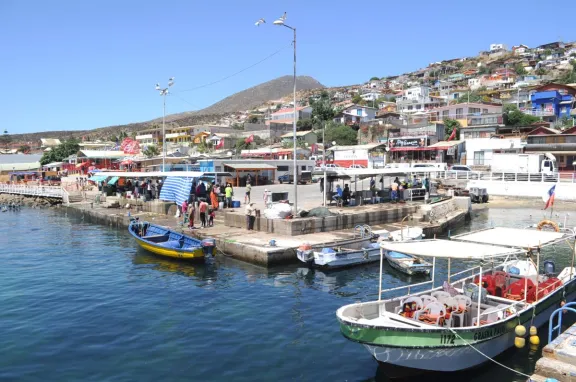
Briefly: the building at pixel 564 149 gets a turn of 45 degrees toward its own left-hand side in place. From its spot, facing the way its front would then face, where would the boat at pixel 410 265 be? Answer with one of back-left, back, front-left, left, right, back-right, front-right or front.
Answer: front-right

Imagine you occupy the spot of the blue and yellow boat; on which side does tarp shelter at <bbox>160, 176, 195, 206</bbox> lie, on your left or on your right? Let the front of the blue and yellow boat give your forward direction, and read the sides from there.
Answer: on your right

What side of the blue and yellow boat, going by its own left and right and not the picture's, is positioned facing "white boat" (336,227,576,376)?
back

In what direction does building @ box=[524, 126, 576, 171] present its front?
toward the camera

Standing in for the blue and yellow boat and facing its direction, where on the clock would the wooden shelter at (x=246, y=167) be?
The wooden shelter is roughly at 2 o'clock from the blue and yellow boat.

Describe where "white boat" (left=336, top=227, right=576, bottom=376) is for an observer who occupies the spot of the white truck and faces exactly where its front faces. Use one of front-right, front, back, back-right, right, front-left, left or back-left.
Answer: right

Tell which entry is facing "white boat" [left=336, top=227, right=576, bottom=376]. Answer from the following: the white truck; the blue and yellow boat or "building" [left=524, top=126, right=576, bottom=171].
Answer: the building

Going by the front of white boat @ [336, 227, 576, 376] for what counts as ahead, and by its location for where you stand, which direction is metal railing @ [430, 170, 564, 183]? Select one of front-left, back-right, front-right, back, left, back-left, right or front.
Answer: back-right

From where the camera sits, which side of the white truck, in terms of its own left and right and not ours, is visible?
right

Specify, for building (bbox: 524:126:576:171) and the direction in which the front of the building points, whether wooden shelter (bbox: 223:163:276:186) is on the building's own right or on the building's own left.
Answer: on the building's own right

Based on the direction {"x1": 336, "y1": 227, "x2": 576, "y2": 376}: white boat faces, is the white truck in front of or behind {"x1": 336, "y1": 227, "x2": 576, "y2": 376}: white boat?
behind

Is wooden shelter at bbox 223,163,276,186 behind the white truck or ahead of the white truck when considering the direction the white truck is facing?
behind

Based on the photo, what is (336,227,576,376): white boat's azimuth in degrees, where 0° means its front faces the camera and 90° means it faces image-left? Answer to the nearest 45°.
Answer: approximately 45°

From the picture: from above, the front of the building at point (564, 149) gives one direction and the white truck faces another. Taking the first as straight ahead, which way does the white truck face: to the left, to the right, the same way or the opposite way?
to the left

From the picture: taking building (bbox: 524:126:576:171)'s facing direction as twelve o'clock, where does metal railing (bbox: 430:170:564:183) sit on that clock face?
The metal railing is roughly at 1 o'clock from the building.

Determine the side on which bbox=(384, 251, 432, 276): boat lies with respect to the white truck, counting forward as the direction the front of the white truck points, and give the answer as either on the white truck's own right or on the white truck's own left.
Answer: on the white truck's own right

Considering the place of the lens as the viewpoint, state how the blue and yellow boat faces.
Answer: facing away from the viewer and to the left of the viewer
